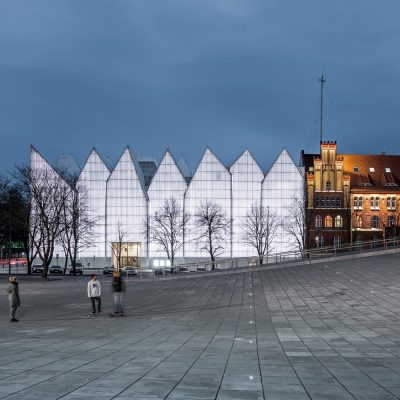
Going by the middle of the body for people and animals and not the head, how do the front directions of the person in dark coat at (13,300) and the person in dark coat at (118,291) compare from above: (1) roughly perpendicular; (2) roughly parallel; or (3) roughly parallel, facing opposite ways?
roughly perpendicular
